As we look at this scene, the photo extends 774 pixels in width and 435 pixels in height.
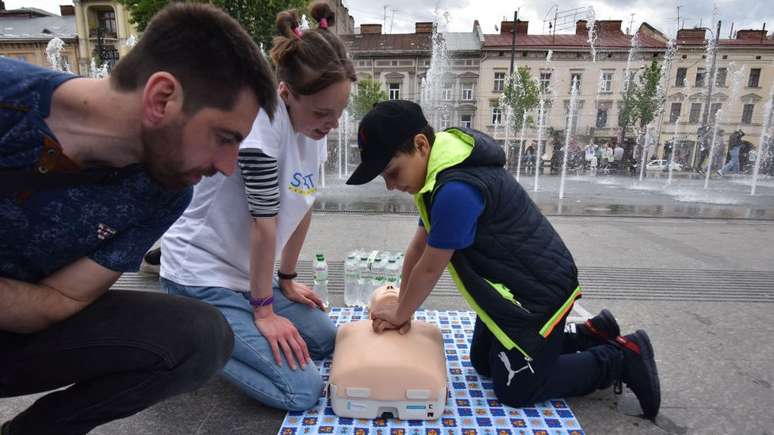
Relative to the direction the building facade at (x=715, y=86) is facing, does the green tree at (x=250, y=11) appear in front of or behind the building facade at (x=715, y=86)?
in front

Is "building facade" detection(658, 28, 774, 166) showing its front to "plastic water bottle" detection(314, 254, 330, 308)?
yes

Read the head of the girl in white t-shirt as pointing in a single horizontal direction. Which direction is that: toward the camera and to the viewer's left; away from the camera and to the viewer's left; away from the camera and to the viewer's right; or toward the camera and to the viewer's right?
toward the camera and to the viewer's right

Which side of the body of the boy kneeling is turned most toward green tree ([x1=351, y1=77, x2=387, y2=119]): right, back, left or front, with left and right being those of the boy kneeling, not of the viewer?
right

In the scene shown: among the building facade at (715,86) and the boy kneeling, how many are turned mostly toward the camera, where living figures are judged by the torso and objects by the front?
1

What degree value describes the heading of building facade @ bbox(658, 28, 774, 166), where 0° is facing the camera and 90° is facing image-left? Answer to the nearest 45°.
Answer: approximately 0°

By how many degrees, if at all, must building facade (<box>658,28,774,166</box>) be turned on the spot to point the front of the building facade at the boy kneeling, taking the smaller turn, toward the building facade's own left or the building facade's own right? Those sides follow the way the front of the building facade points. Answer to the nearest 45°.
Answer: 0° — it already faces them

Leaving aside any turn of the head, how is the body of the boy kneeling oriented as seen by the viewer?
to the viewer's left

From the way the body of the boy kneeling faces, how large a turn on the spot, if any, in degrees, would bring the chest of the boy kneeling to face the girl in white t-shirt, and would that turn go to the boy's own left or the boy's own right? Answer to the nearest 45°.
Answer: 0° — they already face them

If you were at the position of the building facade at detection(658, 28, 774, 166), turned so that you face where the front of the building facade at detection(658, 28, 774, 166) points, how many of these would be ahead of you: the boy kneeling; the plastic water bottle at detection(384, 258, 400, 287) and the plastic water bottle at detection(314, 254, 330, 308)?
3

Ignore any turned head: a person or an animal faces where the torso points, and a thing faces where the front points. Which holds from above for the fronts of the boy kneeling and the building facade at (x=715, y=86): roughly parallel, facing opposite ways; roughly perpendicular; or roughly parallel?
roughly perpendicular

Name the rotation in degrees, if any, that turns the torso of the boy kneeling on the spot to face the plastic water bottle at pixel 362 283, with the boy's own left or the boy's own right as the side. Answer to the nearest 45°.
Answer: approximately 45° to the boy's own right

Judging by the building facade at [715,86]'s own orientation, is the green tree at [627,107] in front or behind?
in front
